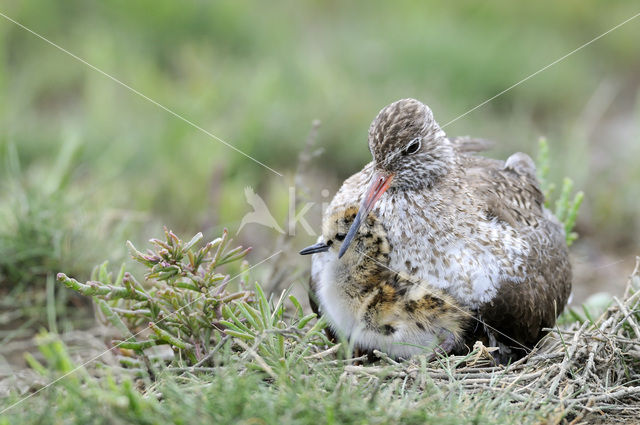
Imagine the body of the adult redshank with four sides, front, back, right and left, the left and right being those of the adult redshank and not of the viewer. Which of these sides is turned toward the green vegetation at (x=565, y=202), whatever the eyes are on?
back

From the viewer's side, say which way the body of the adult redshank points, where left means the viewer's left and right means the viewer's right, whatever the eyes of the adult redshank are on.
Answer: facing the viewer and to the left of the viewer

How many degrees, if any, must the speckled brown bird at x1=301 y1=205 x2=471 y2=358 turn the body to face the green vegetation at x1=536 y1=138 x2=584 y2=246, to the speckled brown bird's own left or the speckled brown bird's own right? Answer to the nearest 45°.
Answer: approximately 135° to the speckled brown bird's own right

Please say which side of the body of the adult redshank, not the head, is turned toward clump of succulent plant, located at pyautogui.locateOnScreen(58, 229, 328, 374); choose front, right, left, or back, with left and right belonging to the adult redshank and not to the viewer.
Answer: front

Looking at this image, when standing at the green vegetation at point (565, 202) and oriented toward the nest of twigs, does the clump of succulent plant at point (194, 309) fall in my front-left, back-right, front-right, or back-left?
front-right

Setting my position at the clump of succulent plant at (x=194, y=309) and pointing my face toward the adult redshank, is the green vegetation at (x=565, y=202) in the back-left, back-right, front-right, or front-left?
front-left

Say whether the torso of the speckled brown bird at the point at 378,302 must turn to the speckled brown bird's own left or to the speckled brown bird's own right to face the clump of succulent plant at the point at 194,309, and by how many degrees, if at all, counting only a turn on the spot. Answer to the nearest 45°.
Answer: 0° — it already faces it

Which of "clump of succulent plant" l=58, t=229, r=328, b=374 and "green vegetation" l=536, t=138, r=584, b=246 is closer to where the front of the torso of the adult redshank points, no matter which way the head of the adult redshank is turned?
the clump of succulent plant

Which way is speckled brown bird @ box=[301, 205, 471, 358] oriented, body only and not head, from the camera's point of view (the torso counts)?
to the viewer's left
